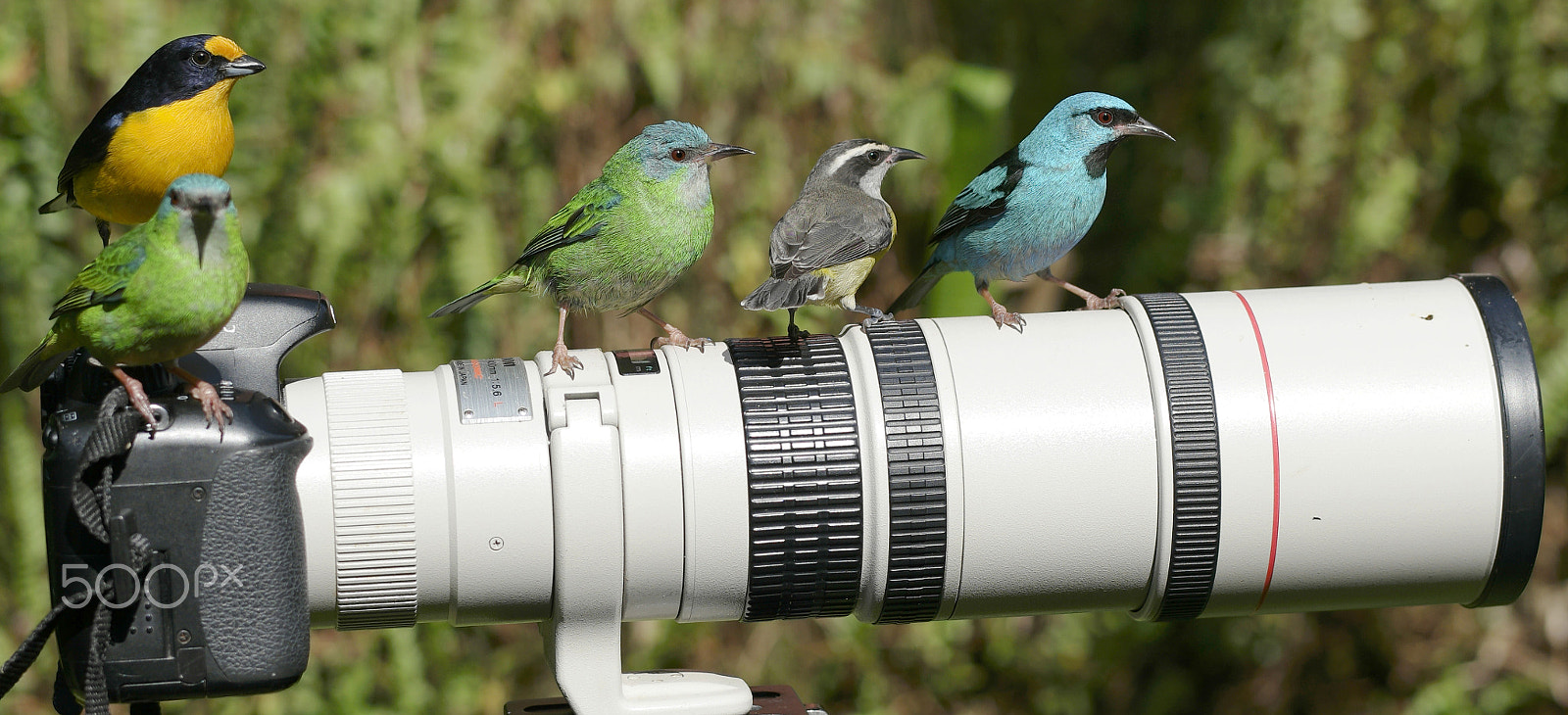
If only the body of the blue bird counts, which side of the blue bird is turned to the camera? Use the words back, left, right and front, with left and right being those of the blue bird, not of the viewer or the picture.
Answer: right

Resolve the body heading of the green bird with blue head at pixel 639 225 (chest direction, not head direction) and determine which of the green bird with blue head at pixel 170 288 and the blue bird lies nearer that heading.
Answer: the blue bird

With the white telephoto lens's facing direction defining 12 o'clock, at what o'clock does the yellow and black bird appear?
The yellow and black bird is roughly at 6 o'clock from the white telephoto lens.

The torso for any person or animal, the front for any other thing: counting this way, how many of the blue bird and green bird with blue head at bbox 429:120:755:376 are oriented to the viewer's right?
2

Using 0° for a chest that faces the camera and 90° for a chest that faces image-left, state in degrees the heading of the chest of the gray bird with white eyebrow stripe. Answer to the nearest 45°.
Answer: approximately 225°

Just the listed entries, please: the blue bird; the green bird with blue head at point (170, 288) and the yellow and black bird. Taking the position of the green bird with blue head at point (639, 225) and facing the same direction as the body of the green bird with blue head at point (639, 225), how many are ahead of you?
1

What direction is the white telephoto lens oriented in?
to the viewer's right

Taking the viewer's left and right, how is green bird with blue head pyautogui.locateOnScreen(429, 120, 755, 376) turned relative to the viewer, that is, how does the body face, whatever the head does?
facing to the right of the viewer
